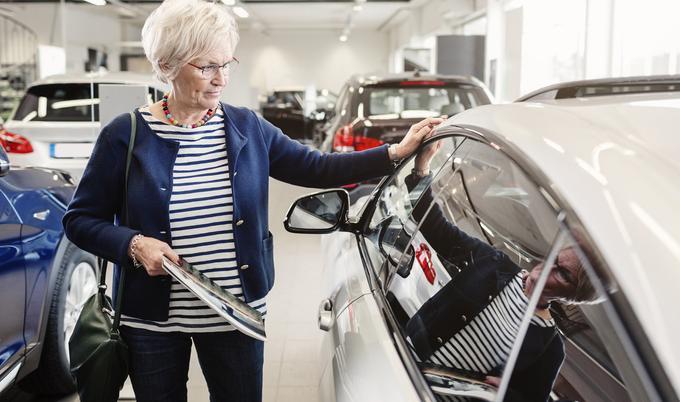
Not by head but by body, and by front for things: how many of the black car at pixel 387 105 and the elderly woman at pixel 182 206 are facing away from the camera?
1

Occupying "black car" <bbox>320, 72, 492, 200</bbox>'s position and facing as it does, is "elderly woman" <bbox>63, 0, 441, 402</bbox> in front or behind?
behind

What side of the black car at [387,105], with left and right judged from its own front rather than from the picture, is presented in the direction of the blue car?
back

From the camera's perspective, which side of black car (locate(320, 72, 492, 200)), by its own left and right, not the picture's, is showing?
back

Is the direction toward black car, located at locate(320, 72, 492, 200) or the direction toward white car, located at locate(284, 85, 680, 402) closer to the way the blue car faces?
the black car

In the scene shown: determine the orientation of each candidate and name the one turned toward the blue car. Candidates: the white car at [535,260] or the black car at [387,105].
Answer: the white car

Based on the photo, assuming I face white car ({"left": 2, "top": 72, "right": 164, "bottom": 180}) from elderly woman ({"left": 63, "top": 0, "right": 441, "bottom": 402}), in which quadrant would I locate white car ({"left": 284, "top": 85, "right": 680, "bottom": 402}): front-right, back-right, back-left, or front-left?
back-right

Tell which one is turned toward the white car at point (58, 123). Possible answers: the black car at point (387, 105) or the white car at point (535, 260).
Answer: the white car at point (535, 260)

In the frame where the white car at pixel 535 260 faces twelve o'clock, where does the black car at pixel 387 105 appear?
The black car is roughly at 1 o'clock from the white car.

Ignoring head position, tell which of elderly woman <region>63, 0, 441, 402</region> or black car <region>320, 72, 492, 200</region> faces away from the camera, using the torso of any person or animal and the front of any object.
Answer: the black car
